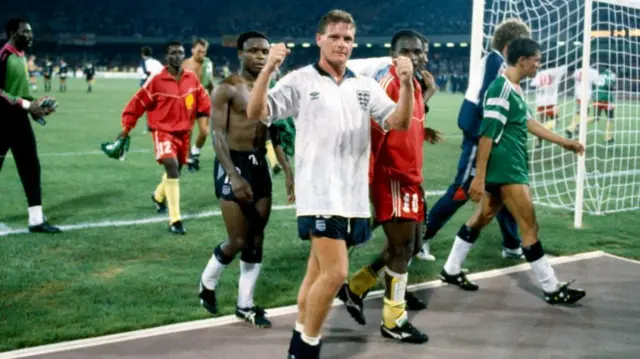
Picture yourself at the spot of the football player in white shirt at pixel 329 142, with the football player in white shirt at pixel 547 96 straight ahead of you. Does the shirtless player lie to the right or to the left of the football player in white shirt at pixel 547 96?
left

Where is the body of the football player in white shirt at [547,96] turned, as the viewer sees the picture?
away from the camera

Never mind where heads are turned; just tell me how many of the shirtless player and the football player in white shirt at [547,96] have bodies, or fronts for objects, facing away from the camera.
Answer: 1

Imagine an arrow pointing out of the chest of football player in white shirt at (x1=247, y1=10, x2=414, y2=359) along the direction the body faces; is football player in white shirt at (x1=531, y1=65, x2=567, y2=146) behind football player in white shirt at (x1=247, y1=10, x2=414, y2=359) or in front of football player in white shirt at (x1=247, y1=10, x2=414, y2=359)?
behind

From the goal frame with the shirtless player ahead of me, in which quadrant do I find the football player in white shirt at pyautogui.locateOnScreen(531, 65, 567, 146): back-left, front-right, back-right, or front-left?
back-right

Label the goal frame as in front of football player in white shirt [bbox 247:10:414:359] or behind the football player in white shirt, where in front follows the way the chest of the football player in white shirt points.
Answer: behind

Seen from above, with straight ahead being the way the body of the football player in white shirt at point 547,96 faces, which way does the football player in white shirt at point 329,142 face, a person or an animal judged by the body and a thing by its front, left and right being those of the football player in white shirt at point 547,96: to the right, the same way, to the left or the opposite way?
the opposite way

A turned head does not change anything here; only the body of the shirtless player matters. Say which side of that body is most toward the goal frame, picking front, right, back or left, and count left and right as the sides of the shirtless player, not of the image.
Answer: left
